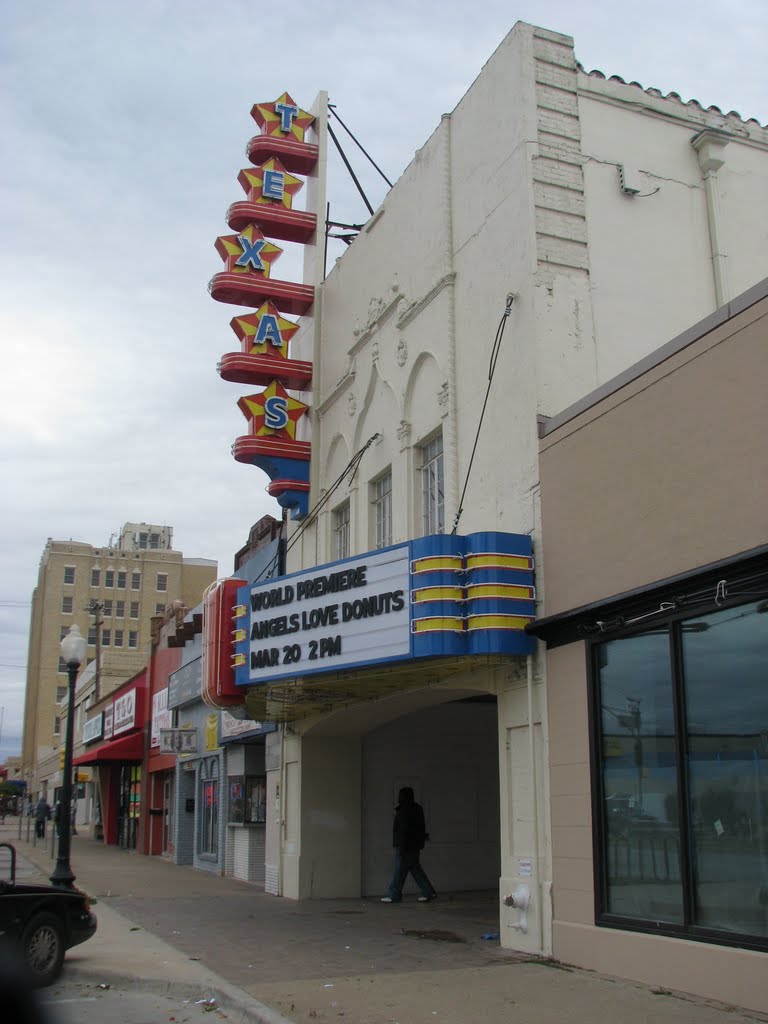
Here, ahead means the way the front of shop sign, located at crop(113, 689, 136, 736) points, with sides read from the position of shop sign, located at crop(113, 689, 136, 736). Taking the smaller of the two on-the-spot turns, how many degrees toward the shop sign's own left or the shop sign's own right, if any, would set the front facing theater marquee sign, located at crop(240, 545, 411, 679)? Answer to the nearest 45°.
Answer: approximately 45° to the shop sign's own left

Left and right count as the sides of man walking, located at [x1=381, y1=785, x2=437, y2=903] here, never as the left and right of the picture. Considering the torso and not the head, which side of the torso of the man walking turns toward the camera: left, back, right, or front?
left

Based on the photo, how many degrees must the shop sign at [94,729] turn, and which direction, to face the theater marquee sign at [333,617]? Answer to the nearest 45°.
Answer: approximately 45° to its left
